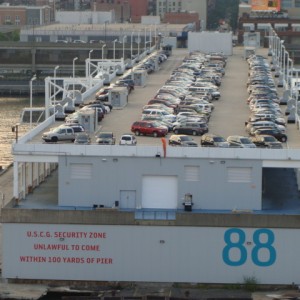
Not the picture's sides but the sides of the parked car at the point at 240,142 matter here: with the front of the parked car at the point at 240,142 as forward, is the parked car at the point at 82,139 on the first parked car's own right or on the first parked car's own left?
on the first parked car's own right

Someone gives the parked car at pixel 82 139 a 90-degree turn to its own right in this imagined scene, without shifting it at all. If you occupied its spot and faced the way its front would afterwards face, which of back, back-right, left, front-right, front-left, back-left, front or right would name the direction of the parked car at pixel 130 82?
right

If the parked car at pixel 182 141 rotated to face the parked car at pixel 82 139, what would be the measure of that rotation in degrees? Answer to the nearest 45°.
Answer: approximately 135° to its right

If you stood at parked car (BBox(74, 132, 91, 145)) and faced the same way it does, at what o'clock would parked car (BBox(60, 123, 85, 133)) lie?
parked car (BBox(60, 123, 85, 133)) is roughly at 6 o'clock from parked car (BBox(74, 132, 91, 145)).

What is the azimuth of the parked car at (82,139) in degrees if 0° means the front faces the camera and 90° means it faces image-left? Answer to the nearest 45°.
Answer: approximately 0°

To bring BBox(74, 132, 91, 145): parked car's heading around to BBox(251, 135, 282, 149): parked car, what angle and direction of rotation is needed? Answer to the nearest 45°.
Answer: approximately 90° to its left

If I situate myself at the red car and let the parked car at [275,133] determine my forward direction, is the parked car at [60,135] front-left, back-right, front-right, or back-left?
back-right

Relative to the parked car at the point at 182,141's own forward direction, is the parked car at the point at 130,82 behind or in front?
behind
